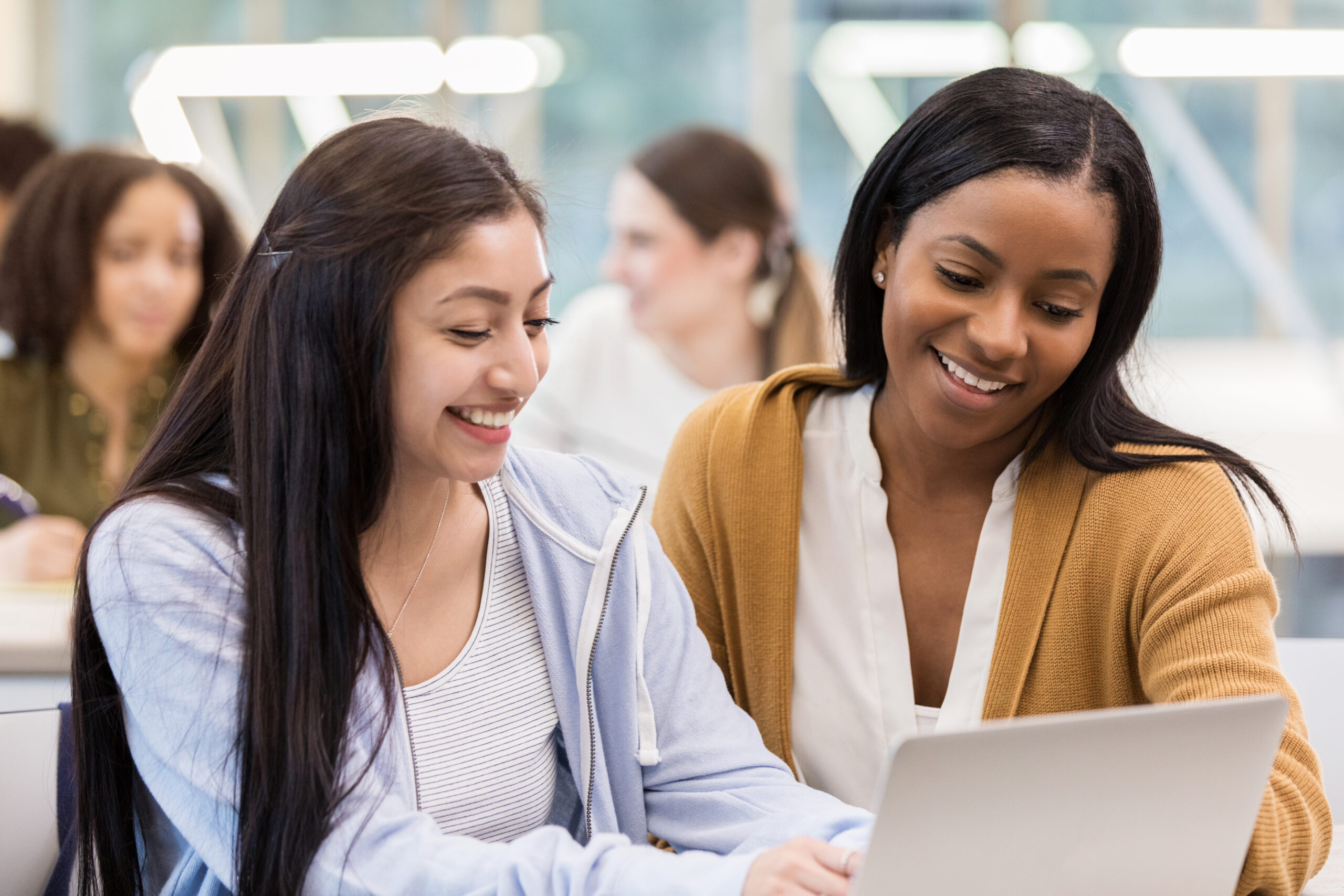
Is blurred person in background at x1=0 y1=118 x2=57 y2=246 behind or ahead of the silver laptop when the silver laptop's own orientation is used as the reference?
ahead

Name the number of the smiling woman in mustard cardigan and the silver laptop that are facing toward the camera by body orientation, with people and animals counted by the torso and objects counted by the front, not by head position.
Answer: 1

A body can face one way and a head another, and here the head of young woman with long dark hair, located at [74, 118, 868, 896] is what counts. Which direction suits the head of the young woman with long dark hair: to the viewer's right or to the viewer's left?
to the viewer's right

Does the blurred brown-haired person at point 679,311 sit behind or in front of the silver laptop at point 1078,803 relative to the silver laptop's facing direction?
in front

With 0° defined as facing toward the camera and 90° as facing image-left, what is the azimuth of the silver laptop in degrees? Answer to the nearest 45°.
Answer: approximately 135°

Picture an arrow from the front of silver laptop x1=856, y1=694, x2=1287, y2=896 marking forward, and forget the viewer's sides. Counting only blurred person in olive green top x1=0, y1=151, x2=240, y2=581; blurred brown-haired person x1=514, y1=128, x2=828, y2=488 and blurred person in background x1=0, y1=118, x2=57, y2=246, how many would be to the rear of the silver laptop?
0

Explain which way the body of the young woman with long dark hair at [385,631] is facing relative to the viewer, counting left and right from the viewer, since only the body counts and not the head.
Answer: facing the viewer and to the right of the viewer

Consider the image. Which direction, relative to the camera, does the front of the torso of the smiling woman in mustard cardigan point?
toward the camera

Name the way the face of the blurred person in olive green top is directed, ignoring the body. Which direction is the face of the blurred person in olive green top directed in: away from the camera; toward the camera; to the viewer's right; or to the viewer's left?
toward the camera

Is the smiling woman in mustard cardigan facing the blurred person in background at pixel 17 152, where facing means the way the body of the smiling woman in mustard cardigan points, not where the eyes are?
no

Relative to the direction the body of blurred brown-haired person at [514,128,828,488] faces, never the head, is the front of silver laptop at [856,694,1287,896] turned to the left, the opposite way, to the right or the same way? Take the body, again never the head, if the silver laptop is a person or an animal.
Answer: to the right

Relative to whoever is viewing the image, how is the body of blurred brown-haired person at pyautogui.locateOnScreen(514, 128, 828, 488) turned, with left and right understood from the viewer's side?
facing the viewer and to the left of the viewer

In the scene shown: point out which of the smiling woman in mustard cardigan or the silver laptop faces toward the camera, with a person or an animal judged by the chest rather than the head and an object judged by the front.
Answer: the smiling woman in mustard cardigan

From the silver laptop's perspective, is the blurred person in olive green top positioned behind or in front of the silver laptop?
in front
